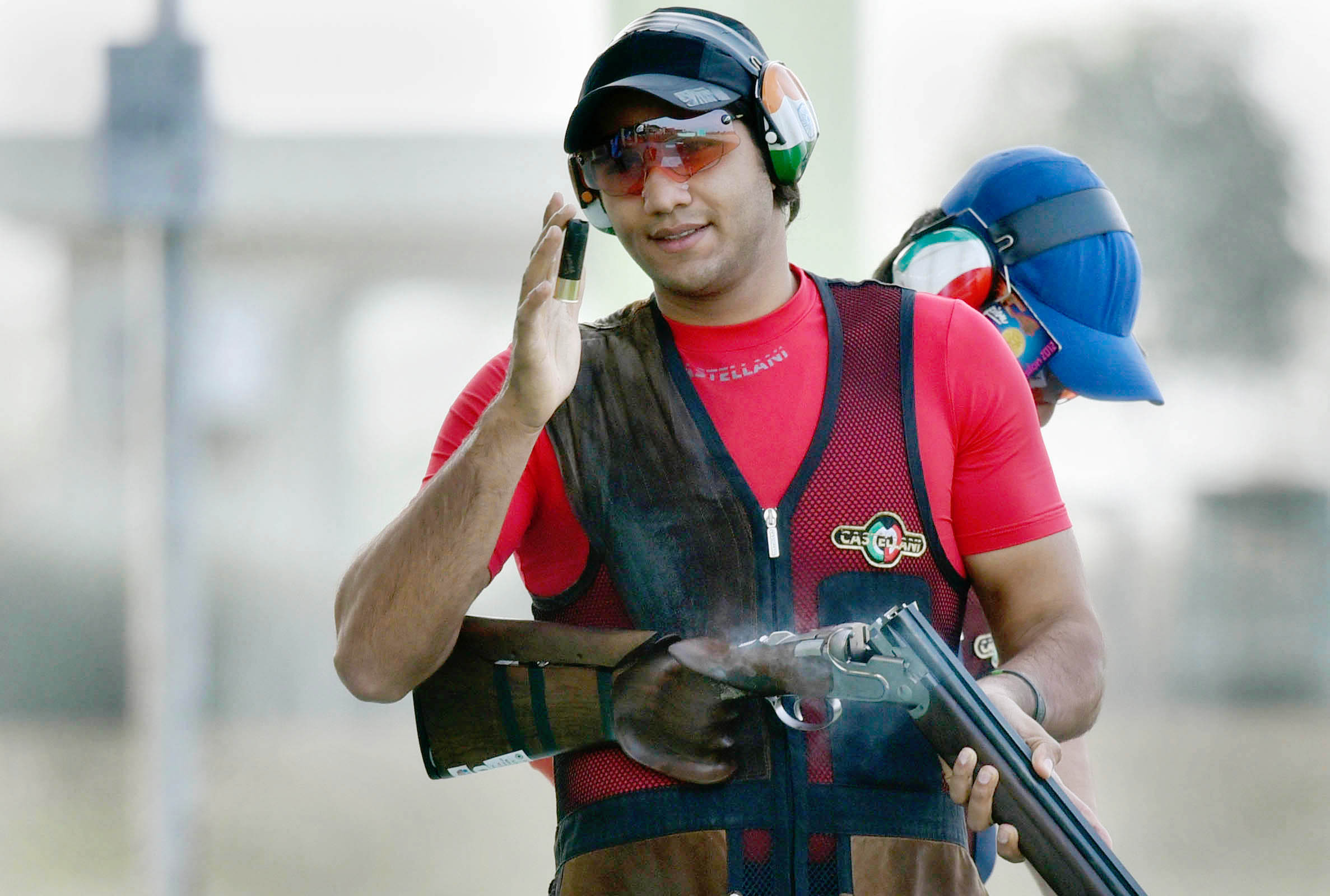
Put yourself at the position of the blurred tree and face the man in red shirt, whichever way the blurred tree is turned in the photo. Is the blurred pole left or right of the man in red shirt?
right

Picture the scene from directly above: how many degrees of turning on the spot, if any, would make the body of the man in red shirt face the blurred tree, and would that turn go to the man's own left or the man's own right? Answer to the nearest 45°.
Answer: approximately 135° to the man's own left

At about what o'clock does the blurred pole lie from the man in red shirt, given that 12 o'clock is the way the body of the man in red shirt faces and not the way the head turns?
The blurred pole is roughly at 5 o'clock from the man in red shirt.

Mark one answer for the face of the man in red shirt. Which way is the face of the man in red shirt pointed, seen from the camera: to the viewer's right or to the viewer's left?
to the viewer's left

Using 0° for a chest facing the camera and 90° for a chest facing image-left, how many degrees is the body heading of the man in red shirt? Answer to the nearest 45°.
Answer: approximately 0°
